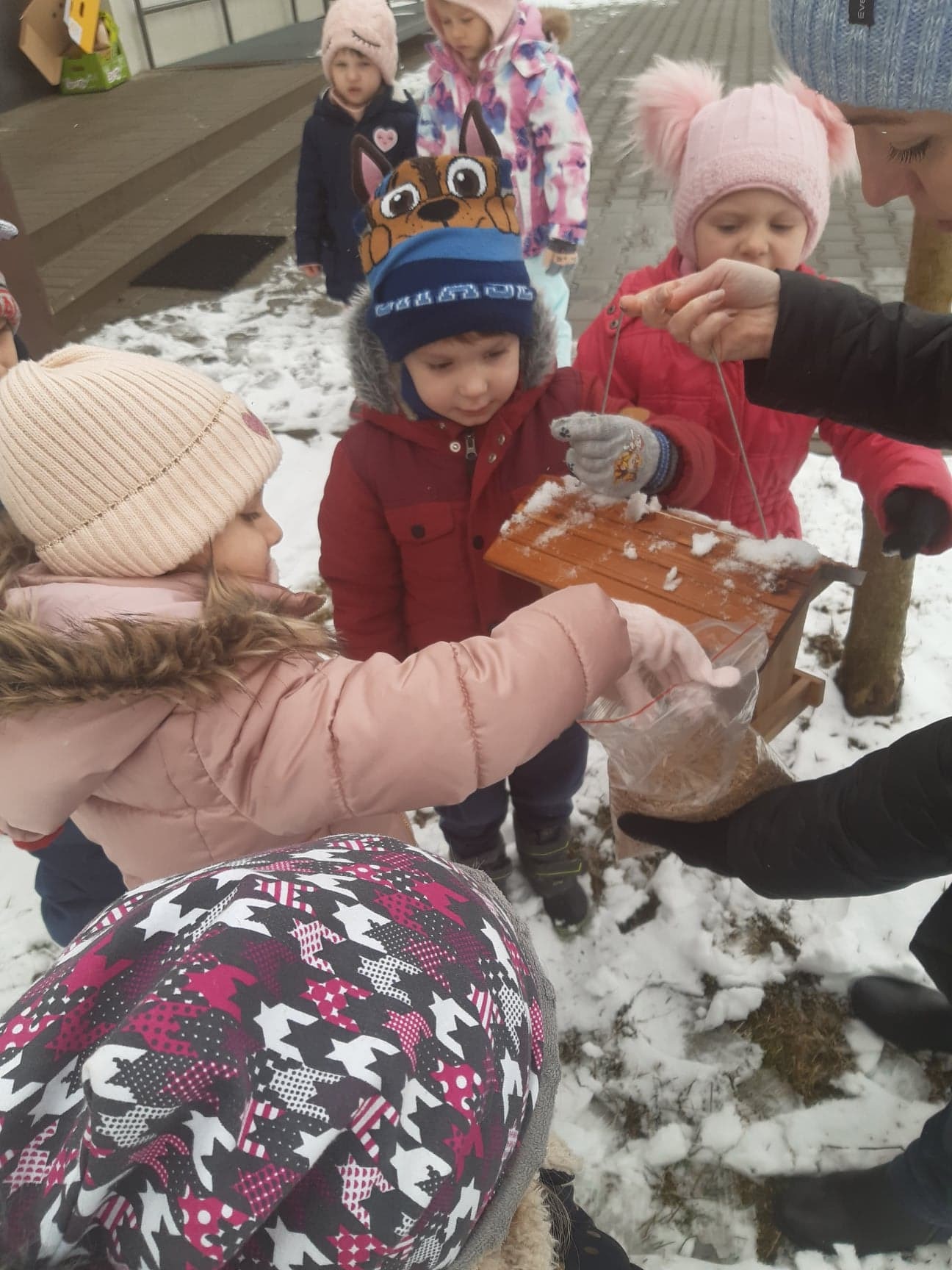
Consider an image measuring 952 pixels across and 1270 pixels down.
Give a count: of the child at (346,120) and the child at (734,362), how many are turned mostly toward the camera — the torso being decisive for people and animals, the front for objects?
2

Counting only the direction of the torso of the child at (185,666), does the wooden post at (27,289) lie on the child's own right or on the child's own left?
on the child's own left

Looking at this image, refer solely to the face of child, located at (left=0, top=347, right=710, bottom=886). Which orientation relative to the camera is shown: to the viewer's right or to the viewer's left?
to the viewer's right

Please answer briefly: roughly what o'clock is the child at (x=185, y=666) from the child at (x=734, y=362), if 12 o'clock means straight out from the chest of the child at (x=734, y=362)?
the child at (x=185, y=666) is roughly at 1 o'clock from the child at (x=734, y=362).

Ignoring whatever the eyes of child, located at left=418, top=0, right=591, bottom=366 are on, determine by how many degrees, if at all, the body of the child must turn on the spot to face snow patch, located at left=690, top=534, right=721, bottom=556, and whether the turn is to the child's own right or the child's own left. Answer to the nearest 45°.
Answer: approximately 45° to the child's own left

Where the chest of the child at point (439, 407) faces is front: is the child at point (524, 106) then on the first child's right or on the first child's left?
on the first child's left

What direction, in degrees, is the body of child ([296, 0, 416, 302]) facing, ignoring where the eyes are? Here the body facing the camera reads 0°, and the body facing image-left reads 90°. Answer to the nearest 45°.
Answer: approximately 0°

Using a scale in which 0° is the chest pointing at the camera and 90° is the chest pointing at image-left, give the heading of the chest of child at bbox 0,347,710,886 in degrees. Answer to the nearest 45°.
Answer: approximately 270°
